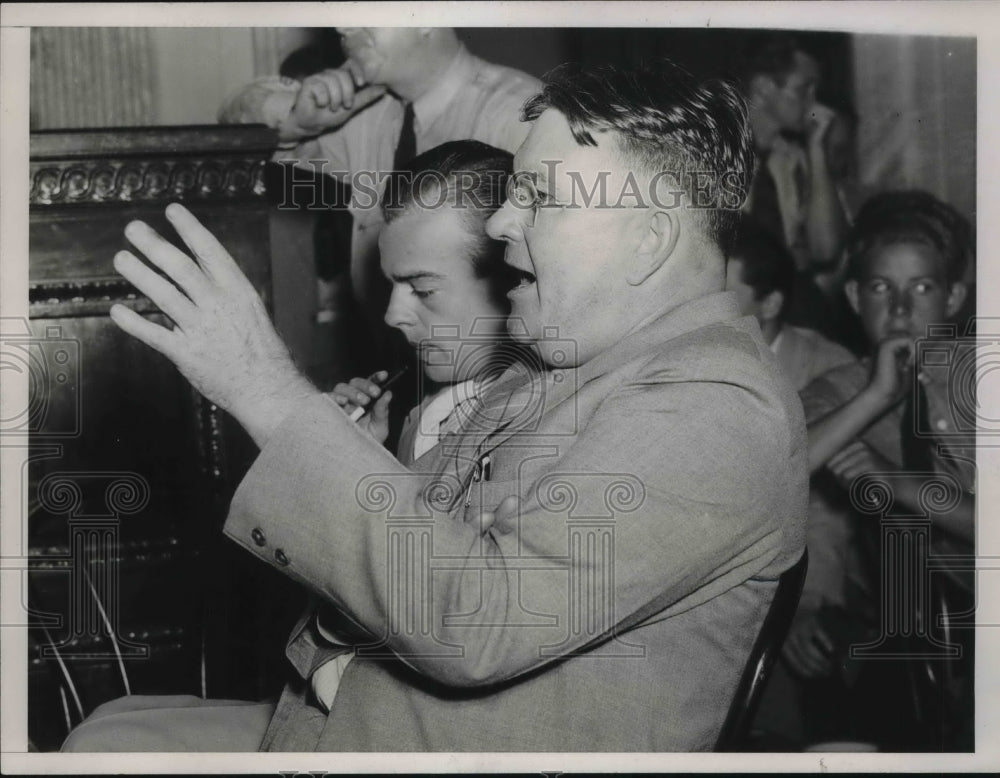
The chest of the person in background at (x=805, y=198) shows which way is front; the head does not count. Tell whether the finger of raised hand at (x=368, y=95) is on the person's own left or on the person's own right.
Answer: on the person's own right

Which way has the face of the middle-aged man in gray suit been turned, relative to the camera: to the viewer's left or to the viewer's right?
to the viewer's left

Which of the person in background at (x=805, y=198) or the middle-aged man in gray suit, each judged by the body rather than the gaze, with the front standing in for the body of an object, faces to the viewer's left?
the middle-aged man in gray suit

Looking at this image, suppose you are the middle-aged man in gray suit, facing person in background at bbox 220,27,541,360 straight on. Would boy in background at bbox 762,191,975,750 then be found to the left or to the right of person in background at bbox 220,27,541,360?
right

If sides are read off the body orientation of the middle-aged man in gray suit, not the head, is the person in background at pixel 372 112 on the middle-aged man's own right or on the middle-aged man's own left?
on the middle-aged man's own right

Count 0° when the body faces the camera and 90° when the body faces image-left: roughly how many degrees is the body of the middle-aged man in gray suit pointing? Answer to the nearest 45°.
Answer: approximately 90°

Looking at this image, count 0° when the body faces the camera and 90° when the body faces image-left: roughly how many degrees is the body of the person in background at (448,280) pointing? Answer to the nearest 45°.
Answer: approximately 45°

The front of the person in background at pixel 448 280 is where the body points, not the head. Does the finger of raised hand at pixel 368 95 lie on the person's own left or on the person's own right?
on the person's own right

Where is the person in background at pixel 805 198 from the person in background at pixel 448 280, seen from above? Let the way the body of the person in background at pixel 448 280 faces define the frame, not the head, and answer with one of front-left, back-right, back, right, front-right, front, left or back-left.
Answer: back
